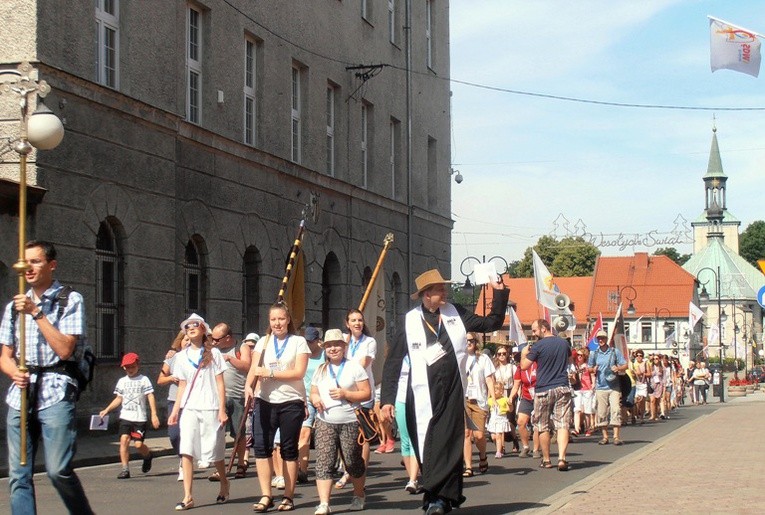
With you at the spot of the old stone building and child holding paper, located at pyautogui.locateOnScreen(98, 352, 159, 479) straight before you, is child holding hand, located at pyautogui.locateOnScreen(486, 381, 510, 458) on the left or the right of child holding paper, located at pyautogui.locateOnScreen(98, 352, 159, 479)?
left

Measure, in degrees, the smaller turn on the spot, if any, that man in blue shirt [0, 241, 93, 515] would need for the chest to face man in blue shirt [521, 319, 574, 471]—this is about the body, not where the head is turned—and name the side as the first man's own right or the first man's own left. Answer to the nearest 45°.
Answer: approximately 180°

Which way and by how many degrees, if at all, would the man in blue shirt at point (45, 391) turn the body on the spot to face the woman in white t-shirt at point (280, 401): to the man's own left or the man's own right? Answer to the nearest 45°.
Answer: approximately 180°

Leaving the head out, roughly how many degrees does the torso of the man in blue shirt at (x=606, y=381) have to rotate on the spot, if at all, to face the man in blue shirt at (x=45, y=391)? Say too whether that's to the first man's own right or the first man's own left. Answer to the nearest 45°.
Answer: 0° — they already face them

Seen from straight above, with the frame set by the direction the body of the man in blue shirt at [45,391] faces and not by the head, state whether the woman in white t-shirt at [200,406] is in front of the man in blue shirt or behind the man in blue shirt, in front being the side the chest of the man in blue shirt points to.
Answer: behind

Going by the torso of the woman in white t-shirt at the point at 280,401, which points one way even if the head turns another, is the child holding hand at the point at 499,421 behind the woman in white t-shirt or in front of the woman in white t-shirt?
behind

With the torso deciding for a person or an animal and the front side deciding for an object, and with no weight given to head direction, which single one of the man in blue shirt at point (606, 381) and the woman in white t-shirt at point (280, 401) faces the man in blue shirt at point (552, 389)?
the man in blue shirt at point (606, 381)

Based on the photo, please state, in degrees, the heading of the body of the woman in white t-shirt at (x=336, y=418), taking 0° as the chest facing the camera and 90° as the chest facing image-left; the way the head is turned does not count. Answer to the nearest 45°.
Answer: approximately 0°

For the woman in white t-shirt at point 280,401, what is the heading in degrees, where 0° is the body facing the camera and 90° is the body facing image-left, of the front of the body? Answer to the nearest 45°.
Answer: approximately 0°

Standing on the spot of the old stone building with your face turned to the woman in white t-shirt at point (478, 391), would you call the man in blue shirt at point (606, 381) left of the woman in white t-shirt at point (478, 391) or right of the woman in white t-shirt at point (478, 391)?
left

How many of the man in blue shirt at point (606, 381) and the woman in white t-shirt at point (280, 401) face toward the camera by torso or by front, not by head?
2
